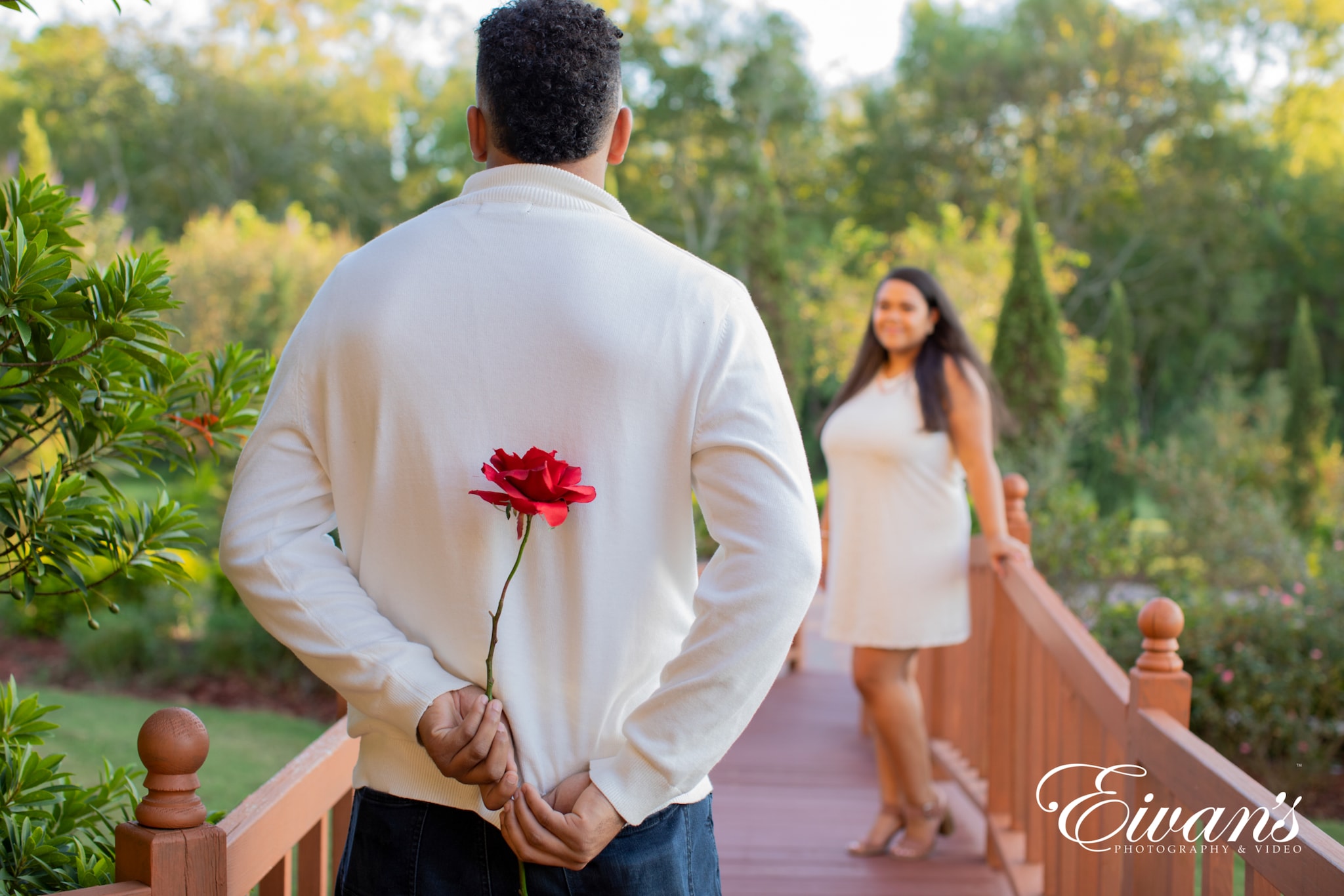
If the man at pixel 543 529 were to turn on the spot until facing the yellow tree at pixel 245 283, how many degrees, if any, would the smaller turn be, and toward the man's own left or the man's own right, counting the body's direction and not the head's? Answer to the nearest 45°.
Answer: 0° — they already face it

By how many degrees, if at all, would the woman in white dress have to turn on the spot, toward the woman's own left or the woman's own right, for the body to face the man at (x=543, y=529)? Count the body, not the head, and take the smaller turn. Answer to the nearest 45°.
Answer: approximately 45° to the woman's own left

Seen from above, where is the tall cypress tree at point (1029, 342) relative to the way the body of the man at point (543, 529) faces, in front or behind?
in front

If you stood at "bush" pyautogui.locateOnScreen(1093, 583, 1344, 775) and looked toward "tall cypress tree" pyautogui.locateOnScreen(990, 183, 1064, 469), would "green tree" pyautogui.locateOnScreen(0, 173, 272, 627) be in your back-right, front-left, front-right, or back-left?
back-left

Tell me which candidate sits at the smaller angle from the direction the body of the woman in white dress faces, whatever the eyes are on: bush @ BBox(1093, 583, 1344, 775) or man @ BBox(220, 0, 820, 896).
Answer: the man

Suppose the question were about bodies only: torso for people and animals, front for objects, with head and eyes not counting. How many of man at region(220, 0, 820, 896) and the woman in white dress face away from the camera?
1

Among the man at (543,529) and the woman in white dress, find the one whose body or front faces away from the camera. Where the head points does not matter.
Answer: the man

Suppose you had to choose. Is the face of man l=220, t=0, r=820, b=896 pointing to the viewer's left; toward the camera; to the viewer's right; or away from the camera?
away from the camera

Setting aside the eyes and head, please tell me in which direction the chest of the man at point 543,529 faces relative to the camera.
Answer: away from the camera

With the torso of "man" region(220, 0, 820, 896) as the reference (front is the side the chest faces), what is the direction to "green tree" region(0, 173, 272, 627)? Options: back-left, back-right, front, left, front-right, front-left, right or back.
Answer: front-left

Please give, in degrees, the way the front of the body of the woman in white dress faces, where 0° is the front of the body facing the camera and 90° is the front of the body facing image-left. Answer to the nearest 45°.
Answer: approximately 45°

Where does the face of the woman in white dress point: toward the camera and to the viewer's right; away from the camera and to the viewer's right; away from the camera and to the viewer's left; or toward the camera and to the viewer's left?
toward the camera and to the viewer's left

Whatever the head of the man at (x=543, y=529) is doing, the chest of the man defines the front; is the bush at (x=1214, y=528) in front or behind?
in front
